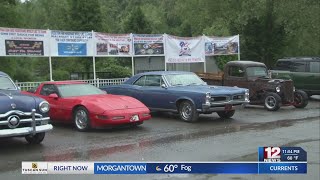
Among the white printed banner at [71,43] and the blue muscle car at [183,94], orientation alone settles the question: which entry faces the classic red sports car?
the white printed banner

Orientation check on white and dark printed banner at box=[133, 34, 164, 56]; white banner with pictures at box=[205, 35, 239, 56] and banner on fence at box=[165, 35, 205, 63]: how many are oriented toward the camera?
3

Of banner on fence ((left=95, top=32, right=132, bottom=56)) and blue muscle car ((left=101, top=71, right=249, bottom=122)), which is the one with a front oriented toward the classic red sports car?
the banner on fence

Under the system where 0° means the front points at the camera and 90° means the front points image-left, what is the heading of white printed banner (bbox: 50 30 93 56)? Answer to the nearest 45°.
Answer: approximately 0°

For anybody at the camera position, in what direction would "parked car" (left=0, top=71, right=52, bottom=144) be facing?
facing the viewer and to the right of the viewer

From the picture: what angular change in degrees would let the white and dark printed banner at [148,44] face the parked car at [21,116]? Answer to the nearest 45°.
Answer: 0° — it already faces it

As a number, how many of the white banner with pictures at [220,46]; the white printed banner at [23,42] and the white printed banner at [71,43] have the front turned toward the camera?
3

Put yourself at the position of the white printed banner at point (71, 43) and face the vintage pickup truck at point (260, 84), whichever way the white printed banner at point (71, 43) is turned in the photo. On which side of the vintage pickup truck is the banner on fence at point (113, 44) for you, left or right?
left

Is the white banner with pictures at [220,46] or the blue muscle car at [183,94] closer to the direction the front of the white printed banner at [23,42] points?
the blue muscle car

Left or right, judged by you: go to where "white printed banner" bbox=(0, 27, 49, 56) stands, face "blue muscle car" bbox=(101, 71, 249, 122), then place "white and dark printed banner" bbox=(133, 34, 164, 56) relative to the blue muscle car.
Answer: left

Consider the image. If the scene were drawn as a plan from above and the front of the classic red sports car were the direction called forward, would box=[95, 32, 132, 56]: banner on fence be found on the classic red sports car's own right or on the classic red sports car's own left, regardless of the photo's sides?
on the classic red sports car's own left

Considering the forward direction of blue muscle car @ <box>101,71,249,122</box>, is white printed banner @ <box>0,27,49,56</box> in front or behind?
behind

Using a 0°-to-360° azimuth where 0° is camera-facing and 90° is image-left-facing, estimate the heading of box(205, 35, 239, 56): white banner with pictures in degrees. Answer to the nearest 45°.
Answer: approximately 0°
